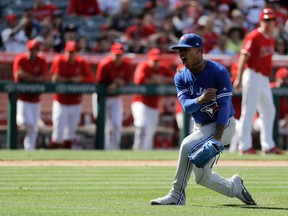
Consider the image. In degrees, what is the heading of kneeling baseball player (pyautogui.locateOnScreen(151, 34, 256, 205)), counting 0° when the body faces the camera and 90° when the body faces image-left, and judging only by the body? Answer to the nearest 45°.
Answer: approximately 45°

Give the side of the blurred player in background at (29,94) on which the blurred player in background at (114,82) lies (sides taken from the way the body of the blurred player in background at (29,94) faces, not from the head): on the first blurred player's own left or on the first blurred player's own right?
on the first blurred player's own left

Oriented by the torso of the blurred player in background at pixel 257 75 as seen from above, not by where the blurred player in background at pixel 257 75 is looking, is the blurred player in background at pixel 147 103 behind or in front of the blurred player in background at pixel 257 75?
behind

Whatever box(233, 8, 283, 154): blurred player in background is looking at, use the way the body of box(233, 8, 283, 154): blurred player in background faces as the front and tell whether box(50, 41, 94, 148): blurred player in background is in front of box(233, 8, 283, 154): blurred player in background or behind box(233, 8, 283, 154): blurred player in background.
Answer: behind

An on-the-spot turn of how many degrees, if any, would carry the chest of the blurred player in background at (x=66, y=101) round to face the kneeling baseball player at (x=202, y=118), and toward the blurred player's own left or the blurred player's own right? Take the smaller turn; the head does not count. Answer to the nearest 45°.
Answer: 0° — they already face them

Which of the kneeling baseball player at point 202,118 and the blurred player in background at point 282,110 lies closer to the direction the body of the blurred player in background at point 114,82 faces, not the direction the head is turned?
the kneeling baseball player

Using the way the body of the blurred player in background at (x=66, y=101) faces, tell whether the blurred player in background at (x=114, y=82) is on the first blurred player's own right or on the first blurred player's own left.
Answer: on the first blurred player's own left

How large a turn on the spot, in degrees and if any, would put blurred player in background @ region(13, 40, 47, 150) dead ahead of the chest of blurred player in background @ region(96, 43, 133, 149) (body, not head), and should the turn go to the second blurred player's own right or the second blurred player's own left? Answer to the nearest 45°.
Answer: approximately 90° to the second blurred player's own right

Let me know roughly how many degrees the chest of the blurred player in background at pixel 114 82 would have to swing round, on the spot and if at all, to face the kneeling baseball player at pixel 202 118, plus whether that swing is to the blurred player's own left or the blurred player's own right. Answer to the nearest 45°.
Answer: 0° — they already face them

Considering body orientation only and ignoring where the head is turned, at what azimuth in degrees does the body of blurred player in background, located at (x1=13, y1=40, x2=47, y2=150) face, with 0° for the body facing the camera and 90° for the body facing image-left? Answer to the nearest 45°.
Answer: approximately 0°
